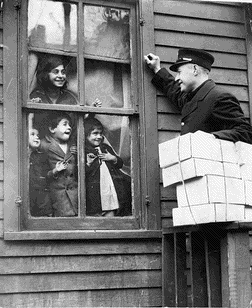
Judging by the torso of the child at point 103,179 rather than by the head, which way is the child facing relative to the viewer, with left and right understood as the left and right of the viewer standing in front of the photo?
facing the viewer

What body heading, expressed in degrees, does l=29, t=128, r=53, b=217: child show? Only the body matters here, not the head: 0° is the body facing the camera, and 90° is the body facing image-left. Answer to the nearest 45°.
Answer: approximately 315°

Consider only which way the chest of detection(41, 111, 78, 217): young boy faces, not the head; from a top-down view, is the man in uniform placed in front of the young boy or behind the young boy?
in front

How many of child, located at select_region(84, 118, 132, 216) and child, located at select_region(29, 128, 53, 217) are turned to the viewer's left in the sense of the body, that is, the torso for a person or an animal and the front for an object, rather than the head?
0

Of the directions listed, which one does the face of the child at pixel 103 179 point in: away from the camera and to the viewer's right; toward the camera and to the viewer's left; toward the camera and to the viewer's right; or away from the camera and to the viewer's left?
toward the camera and to the viewer's right

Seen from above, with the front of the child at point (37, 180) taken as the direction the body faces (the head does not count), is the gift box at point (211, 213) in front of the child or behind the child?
in front

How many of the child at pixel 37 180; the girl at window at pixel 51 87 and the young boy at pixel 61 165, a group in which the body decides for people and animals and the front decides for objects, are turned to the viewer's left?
0

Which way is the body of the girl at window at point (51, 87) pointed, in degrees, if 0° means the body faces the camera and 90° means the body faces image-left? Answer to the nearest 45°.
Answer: approximately 315°
